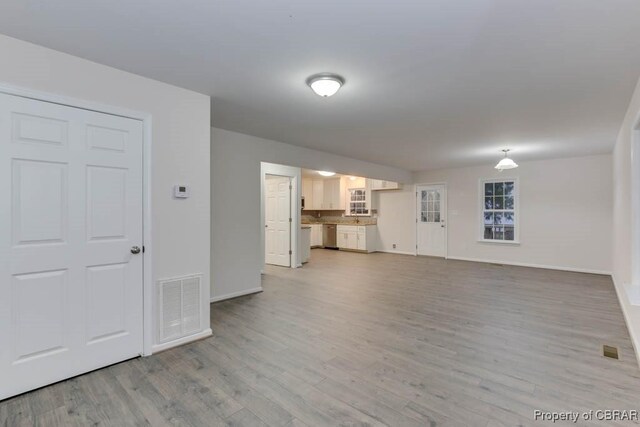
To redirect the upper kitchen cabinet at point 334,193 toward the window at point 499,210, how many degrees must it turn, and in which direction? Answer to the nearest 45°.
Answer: approximately 90° to its left

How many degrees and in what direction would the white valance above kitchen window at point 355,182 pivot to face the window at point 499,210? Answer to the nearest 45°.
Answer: approximately 90° to its left

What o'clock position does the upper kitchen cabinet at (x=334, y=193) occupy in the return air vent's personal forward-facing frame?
The upper kitchen cabinet is roughly at 9 o'clock from the return air vent.

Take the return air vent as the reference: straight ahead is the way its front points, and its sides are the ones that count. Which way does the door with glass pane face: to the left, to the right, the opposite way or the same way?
to the right

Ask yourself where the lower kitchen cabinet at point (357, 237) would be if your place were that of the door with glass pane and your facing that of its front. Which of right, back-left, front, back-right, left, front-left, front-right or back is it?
right

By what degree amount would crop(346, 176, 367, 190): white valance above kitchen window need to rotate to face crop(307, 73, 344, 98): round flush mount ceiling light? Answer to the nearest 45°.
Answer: approximately 45° to its left

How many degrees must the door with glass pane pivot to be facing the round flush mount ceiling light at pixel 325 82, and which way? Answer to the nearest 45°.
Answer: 0° — it already faces it

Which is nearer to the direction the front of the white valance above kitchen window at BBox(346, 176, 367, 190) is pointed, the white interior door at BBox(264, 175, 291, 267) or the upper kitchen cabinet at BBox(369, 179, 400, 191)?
the white interior door

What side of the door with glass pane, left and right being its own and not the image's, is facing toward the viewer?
front

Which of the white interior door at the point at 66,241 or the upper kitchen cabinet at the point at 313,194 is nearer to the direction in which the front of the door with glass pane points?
the white interior door

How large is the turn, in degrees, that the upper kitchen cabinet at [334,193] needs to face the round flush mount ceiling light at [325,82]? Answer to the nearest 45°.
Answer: approximately 45° to its left

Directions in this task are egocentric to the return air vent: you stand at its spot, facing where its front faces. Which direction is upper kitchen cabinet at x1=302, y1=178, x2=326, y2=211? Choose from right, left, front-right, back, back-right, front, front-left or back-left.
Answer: left

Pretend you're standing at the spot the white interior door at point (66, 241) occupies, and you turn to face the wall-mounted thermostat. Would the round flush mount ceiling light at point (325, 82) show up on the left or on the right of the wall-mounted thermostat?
right

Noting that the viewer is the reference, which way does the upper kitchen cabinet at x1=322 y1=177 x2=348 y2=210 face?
facing the viewer and to the left of the viewer
